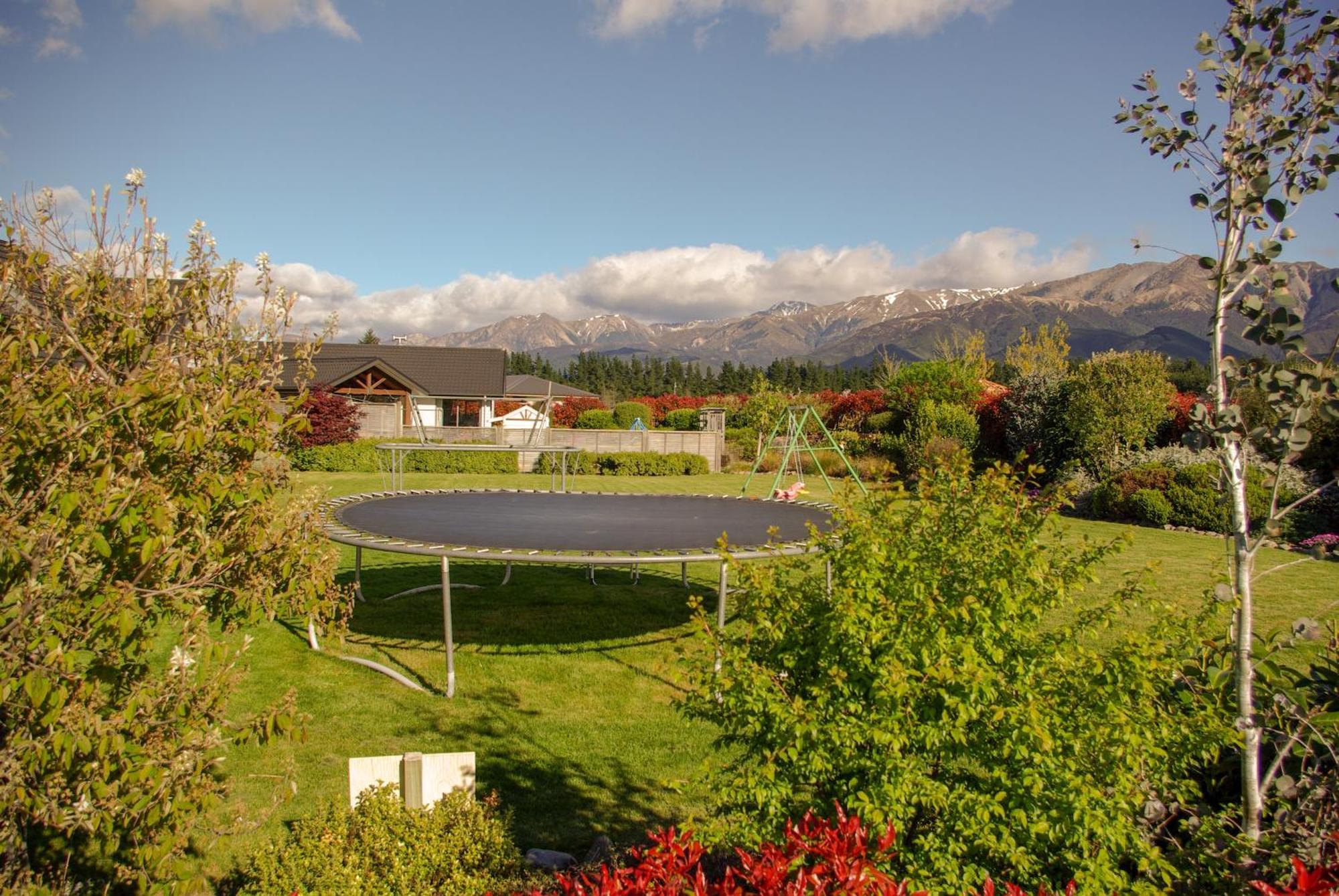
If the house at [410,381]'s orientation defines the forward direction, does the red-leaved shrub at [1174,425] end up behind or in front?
in front

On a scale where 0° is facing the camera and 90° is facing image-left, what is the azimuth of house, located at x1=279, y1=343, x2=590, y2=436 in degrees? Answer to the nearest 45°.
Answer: approximately 0°

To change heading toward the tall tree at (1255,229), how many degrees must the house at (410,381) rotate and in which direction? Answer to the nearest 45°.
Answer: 0° — it already faces it

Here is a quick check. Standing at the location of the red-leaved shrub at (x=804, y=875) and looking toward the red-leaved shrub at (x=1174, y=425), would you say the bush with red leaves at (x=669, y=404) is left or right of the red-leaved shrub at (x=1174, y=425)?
left

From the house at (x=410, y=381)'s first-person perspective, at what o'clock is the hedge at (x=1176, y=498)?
The hedge is roughly at 11 o'clock from the house.

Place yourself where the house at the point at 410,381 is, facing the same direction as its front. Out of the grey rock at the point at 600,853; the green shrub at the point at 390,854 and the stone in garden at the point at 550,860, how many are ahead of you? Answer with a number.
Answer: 3

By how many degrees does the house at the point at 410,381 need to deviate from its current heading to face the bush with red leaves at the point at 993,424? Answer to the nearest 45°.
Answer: approximately 45° to its left

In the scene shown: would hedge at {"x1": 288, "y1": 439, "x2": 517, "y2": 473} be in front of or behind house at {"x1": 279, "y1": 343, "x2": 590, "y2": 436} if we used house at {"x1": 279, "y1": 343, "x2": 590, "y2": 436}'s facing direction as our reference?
in front

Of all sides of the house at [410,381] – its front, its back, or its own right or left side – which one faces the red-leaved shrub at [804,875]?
front

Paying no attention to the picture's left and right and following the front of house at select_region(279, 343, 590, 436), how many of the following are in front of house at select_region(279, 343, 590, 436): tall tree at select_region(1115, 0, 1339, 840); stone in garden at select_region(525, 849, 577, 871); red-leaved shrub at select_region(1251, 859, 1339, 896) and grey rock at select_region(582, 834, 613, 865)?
4

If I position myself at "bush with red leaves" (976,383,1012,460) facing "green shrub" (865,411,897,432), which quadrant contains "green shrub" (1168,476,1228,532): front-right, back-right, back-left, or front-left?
back-left

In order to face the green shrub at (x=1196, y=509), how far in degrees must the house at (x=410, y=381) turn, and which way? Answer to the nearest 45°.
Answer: approximately 45° to its left

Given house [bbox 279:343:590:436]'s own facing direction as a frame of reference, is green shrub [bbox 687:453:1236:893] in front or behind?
in front

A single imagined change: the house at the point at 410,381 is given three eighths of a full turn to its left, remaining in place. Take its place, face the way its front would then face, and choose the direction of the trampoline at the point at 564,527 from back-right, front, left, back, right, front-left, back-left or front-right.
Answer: back-right

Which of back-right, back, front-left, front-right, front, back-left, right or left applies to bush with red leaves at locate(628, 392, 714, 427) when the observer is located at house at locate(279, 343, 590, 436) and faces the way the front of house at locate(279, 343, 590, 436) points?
left

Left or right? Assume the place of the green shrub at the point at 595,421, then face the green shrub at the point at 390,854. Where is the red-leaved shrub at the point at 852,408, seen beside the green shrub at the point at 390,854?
left
